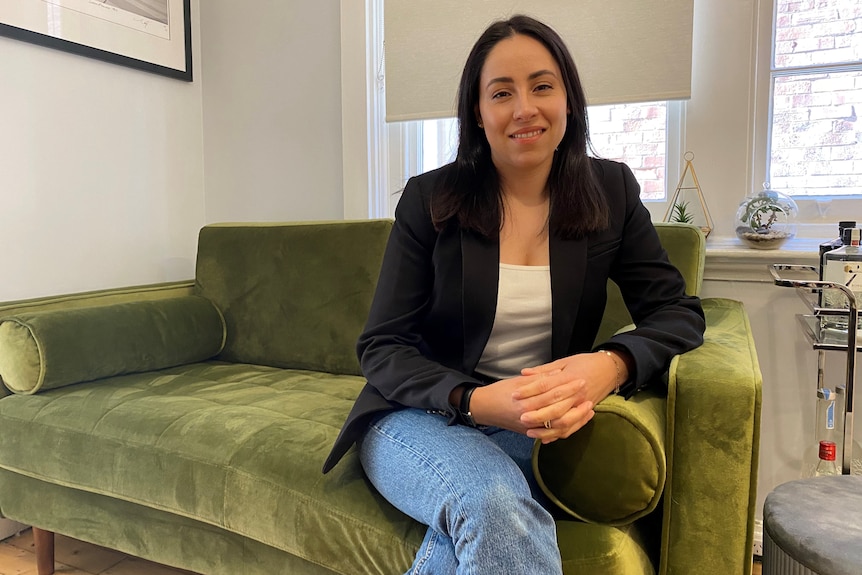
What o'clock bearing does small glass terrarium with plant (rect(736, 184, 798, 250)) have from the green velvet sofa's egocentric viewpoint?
The small glass terrarium with plant is roughly at 7 o'clock from the green velvet sofa.

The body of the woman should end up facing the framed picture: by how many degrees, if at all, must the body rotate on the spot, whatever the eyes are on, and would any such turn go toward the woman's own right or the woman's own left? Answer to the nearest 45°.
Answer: approximately 135° to the woman's own right

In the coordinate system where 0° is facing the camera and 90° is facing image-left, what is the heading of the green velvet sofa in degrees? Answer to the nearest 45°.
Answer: approximately 45°

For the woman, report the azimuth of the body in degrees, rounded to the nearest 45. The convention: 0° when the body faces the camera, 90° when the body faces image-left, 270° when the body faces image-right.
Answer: approximately 0°

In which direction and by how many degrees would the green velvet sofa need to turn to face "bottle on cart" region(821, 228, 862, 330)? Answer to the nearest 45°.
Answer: approximately 135° to its left

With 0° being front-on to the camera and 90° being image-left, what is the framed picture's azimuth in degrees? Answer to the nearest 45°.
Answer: approximately 315°

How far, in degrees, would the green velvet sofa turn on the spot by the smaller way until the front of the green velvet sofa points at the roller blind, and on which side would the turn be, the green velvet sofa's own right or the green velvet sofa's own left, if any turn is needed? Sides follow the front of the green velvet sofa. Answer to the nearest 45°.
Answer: approximately 180°

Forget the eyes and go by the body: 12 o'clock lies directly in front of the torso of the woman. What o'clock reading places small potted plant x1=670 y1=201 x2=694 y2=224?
The small potted plant is roughly at 7 o'clock from the woman.
